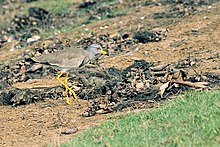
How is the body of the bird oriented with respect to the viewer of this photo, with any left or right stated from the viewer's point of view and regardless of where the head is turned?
facing to the right of the viewer
